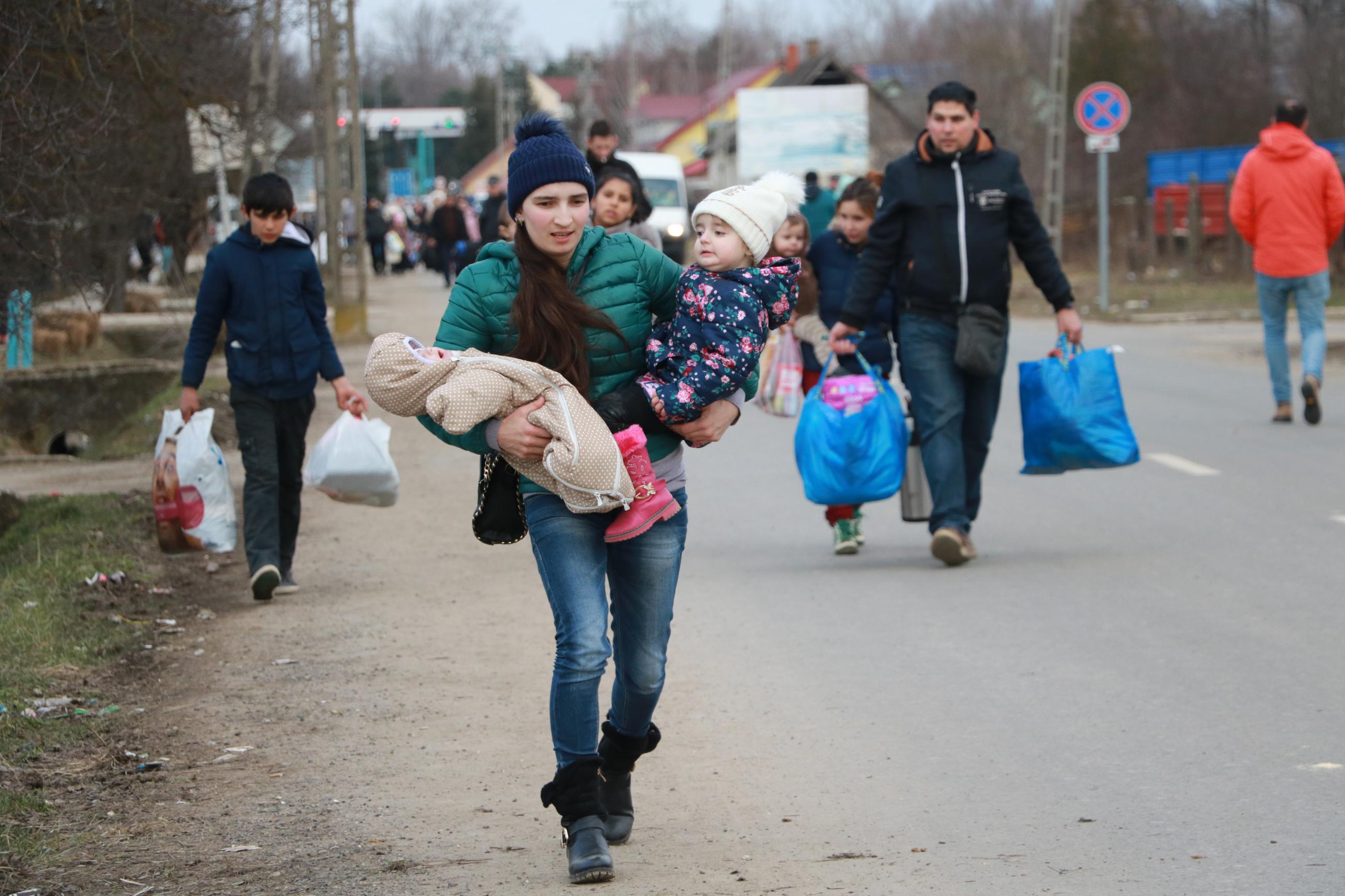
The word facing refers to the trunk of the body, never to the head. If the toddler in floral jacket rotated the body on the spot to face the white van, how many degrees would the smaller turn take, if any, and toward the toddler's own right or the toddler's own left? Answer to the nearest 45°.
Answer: approximately 135° to the toddler's own right

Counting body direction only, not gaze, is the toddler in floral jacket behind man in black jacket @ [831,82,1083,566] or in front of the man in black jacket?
in front

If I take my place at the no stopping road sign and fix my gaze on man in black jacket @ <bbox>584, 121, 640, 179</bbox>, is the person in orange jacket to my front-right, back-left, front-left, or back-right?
front-left

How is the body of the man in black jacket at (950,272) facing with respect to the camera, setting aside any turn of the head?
toward the camera

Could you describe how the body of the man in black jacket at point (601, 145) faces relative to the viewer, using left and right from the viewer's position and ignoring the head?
facing the viewer

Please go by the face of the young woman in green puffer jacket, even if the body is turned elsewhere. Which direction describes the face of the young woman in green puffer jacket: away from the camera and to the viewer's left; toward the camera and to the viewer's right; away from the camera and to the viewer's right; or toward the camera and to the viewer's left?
toward the camera and to the viewer's left

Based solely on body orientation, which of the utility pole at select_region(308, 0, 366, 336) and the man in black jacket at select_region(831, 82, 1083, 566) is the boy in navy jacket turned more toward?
the man in black jacket

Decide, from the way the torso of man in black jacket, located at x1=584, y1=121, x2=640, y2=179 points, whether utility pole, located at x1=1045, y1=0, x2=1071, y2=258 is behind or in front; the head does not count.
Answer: behind

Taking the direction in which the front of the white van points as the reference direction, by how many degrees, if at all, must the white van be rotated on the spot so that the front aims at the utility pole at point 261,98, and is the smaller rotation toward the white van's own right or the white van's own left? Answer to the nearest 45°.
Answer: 0° — it already faces it

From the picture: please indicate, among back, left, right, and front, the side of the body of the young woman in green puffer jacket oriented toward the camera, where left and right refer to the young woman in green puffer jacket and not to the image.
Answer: front

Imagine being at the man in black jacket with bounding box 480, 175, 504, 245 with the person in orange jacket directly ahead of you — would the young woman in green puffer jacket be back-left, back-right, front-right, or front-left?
front-right
